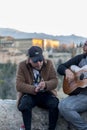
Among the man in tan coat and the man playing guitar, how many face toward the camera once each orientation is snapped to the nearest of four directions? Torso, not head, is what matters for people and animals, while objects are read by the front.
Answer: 2

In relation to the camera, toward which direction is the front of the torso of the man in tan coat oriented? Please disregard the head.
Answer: toward the camera

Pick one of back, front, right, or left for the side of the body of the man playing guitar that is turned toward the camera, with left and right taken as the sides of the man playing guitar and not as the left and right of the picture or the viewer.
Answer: front

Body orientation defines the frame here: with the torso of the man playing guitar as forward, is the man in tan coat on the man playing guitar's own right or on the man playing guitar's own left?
on the man playing guitar's own right

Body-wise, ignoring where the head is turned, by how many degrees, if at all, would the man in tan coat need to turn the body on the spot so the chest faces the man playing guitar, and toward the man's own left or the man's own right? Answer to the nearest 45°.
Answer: approximately 90° to the man's own left
